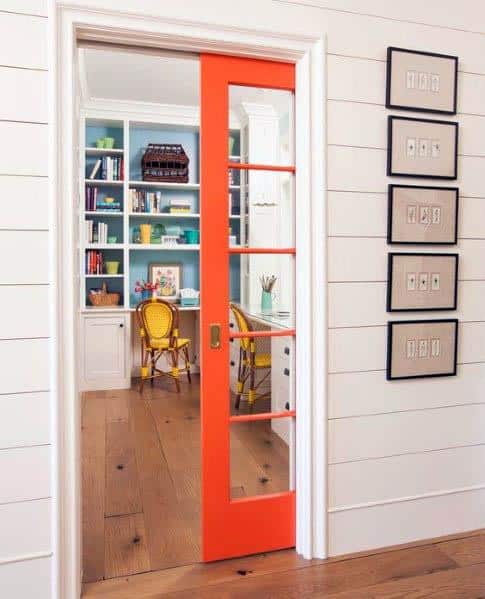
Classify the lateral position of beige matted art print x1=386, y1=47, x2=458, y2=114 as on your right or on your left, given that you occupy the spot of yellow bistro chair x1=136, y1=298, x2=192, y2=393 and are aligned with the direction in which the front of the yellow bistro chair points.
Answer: on your right

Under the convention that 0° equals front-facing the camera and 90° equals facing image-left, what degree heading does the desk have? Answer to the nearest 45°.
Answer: approximately 45°

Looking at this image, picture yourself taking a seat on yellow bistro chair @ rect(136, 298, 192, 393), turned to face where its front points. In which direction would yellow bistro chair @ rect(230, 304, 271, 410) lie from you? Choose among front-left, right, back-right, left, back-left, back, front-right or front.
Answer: back-right
